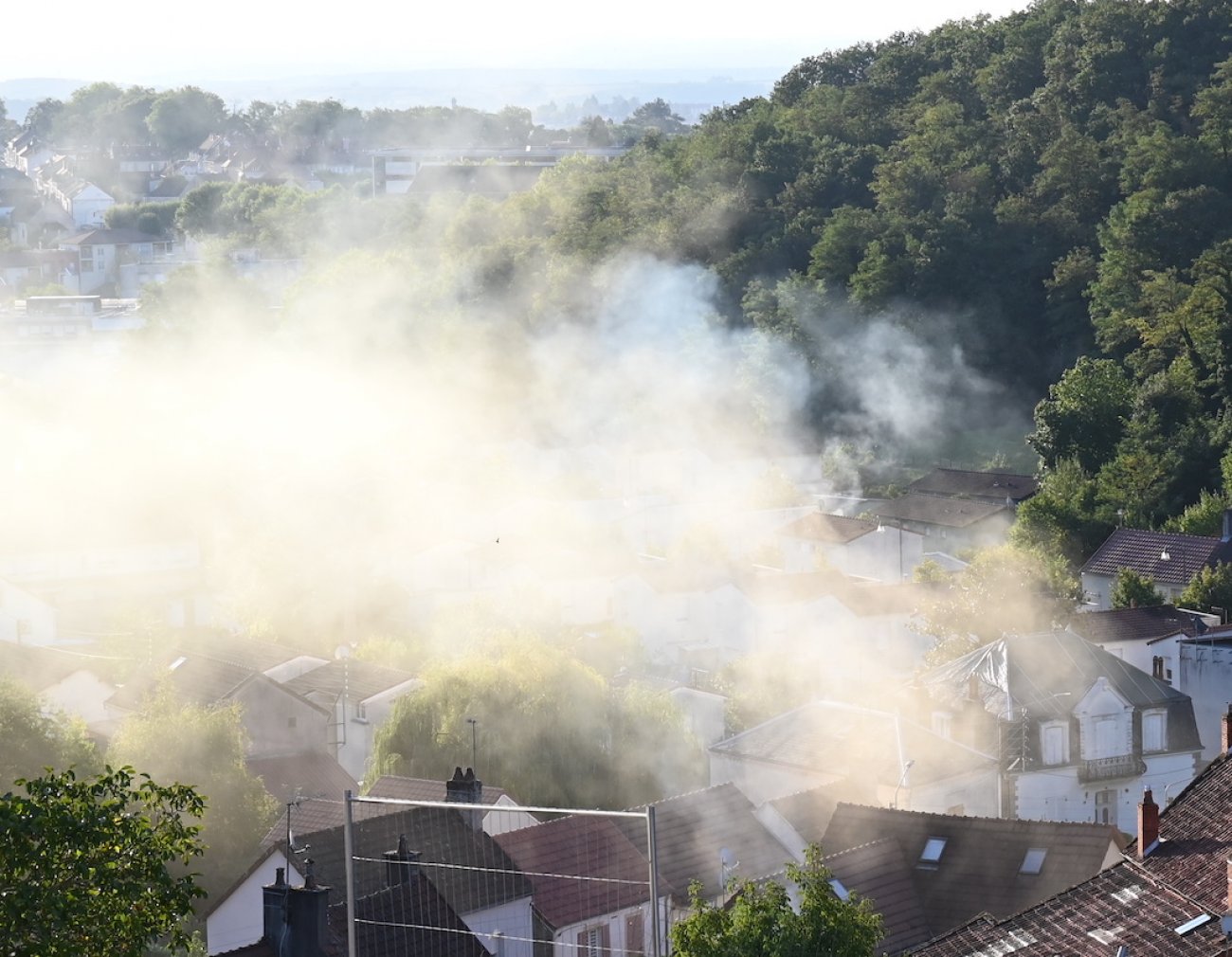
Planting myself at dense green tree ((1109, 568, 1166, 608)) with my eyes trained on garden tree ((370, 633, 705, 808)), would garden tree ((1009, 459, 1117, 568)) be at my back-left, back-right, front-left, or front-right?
back-right

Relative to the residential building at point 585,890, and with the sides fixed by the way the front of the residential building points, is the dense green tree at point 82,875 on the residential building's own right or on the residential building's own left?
on the residential building's own right

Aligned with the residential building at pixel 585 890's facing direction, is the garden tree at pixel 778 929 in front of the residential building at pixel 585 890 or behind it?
in front

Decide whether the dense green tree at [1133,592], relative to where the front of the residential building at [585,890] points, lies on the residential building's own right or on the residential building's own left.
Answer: on the residential building's own left

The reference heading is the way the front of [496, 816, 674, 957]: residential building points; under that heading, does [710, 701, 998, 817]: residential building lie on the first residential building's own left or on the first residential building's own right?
on the first residential building's own left

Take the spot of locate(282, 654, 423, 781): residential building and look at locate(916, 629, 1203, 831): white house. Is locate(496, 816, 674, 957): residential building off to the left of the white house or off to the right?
right

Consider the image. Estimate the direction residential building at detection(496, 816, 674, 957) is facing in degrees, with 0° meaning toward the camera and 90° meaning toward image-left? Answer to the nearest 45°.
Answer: approximately 315°

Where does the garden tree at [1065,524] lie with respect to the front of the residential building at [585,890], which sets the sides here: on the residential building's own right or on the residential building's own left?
on the residential building's own left

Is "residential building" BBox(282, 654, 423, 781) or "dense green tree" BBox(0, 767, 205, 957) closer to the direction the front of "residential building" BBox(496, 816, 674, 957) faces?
the dense green tree
